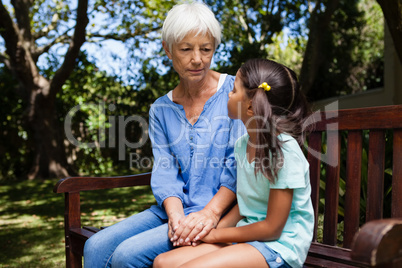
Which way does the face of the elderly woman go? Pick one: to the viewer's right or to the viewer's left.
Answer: to the viewer's right

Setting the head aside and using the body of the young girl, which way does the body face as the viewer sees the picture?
to the viewer's left

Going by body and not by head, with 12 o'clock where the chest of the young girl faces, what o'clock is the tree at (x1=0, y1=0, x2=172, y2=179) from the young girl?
The tree is roughly at 2 o'clock from the young girl.
